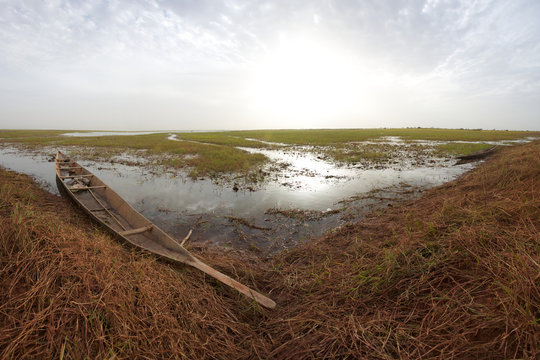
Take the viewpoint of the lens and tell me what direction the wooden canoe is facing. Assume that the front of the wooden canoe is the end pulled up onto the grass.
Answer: facing the viewer and to the right of the viewer
